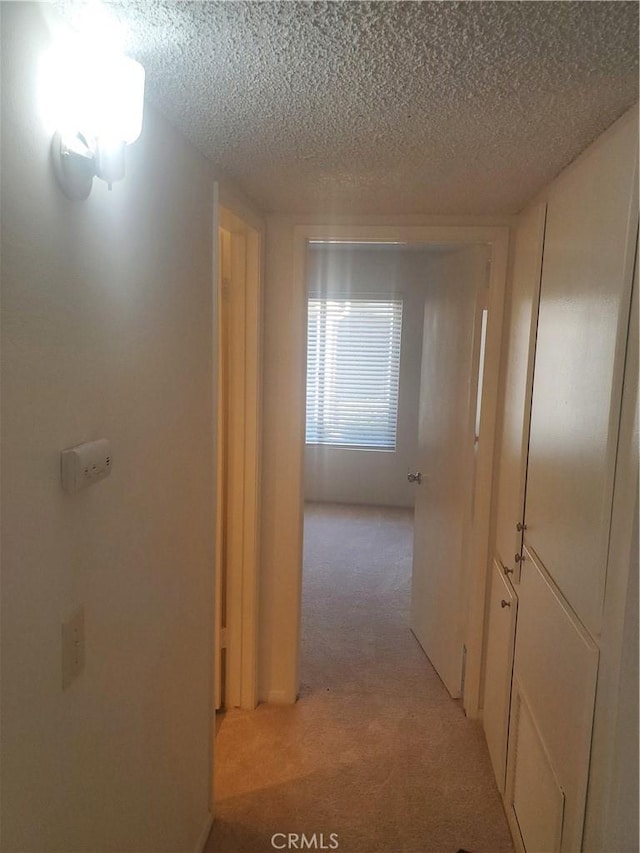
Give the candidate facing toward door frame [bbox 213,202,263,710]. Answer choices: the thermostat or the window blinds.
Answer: the window blinds

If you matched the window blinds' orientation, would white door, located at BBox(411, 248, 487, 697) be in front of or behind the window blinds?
in front

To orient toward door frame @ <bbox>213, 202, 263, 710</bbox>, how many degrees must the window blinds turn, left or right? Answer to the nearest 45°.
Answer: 0° — it already faces it

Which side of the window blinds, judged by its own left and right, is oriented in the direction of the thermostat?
front

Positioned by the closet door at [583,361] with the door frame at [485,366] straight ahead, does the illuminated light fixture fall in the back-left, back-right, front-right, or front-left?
back-left

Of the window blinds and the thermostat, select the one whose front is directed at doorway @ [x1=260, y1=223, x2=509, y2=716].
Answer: the window blinds

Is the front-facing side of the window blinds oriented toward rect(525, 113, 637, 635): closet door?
yes

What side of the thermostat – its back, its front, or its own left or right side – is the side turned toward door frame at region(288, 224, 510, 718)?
left

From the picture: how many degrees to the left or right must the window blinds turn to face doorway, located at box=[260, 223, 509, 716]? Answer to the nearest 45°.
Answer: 0° — it already faces it

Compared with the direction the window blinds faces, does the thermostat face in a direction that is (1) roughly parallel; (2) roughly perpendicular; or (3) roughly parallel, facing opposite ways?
roughly perpendicular

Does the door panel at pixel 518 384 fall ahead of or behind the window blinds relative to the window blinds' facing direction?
ahead

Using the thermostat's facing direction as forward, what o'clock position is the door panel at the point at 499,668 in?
The door panel is roughly at 10 o'clock from the thermostat.

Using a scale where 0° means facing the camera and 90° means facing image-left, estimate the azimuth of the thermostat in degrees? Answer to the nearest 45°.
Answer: approximately 315°

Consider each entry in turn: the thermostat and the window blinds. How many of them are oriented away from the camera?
0

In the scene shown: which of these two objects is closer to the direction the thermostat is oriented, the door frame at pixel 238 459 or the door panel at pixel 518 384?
the door panel
